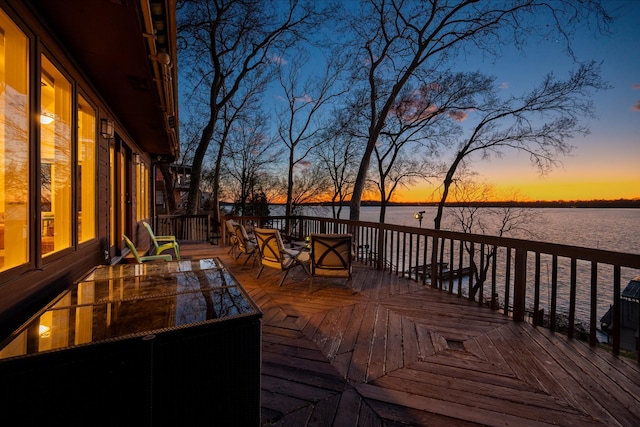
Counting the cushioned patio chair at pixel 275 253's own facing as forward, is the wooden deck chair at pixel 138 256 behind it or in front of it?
behind

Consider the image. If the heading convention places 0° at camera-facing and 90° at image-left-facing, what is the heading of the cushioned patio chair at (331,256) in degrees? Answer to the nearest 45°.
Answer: approximately 180°

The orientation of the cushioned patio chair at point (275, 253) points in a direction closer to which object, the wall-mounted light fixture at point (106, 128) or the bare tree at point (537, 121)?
the bare tree

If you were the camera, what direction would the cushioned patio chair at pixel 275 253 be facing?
facing away from the viewer and to the right of the viewer

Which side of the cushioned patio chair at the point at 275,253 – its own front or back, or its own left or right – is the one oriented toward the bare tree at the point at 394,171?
front

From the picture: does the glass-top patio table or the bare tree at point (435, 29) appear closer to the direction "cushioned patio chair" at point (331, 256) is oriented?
the bare tree

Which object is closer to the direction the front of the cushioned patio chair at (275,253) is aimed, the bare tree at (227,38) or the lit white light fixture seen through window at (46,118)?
the bare tree

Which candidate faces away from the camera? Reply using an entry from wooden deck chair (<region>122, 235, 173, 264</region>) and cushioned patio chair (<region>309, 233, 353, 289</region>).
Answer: cushioned patio chair (<region>309, 233, 353, 289</region>)

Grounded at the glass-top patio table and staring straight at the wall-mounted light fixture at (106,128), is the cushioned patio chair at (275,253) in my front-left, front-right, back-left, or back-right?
front-right

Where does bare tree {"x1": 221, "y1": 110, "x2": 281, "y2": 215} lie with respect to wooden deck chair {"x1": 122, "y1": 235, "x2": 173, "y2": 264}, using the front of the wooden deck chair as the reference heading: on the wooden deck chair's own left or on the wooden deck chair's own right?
on the wooden deck chair's own left

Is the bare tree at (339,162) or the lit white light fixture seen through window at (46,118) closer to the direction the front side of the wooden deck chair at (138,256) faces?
the bare tree

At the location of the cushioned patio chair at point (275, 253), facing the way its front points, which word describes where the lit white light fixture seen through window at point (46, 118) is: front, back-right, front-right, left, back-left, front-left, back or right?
back

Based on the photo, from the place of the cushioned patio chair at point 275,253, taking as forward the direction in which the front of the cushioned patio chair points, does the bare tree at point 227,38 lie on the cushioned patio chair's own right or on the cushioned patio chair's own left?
on the cushioned patio chair's own left

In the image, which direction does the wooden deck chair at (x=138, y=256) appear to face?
to the viewer's right

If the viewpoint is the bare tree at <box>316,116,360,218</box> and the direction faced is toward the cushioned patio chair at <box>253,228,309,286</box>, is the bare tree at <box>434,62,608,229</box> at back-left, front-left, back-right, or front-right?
front-left

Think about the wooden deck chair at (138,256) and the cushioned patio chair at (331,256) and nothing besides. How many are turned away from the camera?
1

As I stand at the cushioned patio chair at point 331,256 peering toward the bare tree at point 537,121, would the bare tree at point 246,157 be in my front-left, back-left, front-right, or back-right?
front-left

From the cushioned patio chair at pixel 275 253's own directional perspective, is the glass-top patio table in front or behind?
behind
